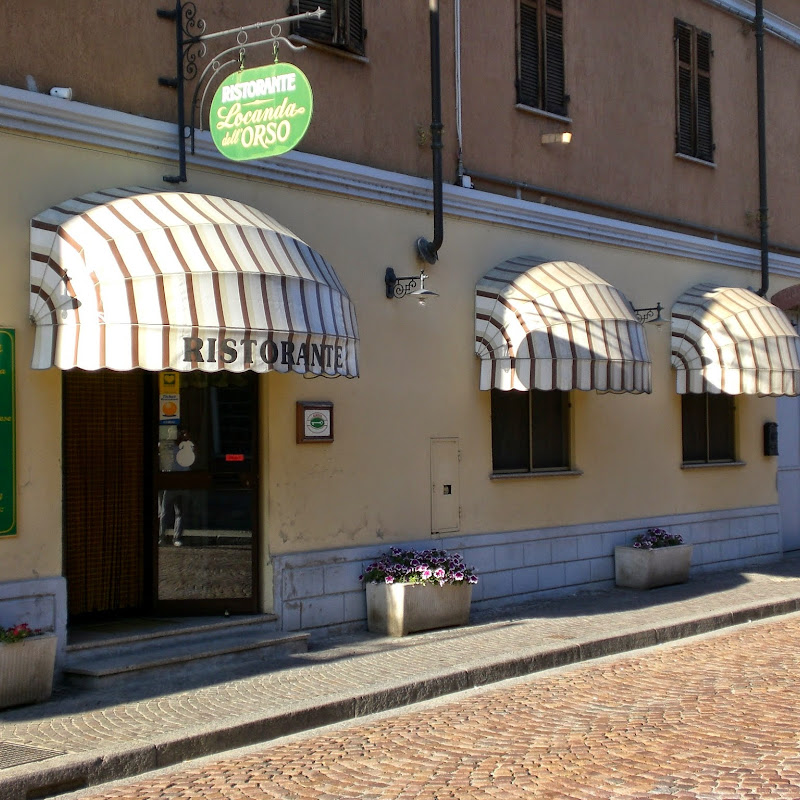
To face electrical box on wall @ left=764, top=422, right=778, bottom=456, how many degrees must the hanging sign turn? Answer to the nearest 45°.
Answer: approximately 180°

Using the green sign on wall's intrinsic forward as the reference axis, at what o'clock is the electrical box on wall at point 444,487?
The electrical box on wall is roughly at 8 o'clock from the green sign on wall.

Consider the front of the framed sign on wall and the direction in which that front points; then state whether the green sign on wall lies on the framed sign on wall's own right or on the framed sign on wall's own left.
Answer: on the framed sign on wall's own right

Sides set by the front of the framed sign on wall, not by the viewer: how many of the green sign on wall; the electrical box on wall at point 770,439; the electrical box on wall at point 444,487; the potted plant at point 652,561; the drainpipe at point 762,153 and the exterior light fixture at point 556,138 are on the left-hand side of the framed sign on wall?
5

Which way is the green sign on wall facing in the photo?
toward the camera

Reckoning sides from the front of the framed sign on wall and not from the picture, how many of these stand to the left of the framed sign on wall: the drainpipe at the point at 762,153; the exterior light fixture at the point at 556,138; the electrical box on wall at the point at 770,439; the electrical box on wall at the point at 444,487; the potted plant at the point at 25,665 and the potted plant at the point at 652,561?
5

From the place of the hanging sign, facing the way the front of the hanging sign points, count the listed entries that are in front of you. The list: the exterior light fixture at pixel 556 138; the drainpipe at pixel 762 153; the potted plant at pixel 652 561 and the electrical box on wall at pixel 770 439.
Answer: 0

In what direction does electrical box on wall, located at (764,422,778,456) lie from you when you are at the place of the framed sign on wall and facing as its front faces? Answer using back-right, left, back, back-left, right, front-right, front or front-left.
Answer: left

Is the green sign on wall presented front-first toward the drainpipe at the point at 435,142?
no

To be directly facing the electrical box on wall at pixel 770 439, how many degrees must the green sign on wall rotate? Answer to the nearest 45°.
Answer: approximately 135° to its left

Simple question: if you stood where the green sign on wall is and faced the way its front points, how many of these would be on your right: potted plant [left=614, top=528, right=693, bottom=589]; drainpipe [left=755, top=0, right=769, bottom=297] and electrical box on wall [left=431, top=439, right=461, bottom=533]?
0

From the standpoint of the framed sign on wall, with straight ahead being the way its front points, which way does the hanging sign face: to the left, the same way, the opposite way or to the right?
to the right

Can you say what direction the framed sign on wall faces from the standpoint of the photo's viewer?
facing the viewer and to the right of the viewer

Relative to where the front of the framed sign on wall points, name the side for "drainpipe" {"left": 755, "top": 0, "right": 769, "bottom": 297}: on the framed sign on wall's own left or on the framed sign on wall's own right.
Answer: on the framed sign on wall's own left

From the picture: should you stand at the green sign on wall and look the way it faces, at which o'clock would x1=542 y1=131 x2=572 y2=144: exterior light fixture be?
The exterior light fixture is roughly at 8 o'clock from the green sign on wall.

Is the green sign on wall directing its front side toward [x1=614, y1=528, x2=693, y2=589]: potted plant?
no

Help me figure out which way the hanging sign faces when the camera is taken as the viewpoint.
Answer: facing the viewer and to the left of the viewer
